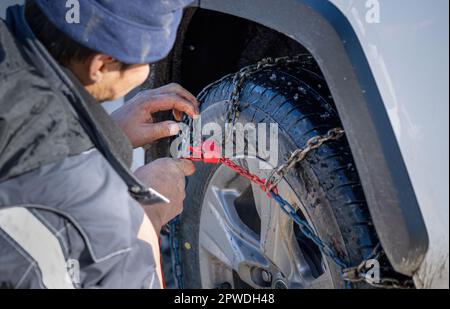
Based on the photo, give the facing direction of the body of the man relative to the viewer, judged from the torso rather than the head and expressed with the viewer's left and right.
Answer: facing away from the viewer and to the right of the viewer

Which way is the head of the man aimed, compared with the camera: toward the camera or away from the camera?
away from the camera
